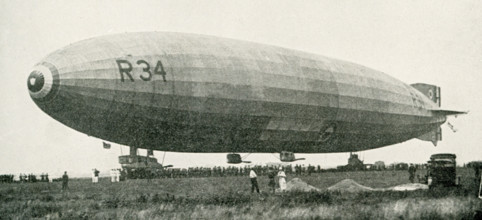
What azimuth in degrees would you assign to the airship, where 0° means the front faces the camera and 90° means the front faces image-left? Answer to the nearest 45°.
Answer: approximately 45°
